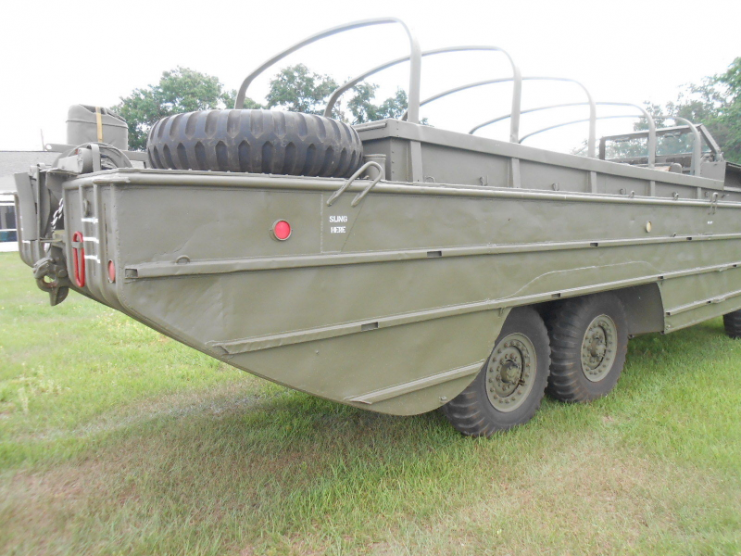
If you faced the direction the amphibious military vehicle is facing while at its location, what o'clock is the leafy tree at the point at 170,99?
The leafy tree is roughly at 10 o'clock from the amphibious military vehicle.

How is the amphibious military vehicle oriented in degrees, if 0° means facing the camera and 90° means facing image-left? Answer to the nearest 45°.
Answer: approximately 225°

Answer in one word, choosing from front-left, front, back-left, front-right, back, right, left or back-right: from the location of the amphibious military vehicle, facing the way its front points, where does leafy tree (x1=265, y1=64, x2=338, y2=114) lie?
front-left

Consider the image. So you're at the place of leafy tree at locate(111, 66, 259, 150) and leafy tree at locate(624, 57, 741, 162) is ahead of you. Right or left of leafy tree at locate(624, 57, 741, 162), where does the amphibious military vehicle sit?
right
